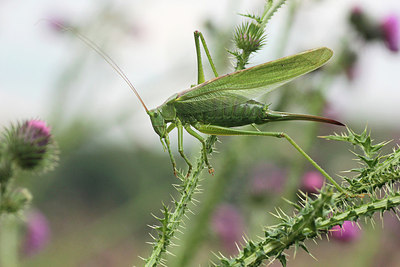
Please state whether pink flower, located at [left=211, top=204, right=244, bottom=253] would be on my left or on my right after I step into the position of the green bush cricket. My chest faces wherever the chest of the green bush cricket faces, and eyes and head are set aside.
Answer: on my right

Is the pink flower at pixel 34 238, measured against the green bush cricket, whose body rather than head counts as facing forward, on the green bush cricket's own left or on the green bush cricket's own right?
on the green bush cricket's own right

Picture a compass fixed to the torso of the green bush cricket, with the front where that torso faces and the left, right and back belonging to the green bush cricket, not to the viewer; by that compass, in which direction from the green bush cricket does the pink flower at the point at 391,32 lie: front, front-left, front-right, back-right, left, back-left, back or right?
back-right

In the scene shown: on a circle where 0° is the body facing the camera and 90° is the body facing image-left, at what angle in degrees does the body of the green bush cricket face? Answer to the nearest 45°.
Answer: approximately 90°

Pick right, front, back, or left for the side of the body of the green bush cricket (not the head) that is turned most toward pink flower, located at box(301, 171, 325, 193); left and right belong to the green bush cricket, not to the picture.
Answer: right

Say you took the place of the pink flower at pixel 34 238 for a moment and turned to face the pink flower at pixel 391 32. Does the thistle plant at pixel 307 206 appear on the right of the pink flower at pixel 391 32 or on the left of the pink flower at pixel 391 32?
right

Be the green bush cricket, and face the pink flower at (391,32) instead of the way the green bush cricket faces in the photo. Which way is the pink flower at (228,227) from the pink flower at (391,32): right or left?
left
